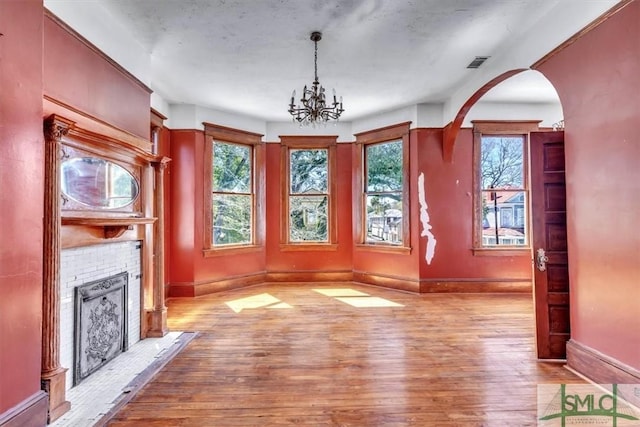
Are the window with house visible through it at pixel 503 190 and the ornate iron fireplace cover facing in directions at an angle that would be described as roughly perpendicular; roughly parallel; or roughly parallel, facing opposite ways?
roughly perpendicular

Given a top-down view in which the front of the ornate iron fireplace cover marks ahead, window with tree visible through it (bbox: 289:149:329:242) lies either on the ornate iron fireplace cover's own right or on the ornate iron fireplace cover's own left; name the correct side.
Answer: on the ornate iron fireplace cover's own left

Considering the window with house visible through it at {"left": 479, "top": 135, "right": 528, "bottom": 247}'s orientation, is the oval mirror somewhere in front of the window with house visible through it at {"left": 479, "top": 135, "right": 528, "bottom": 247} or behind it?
in front

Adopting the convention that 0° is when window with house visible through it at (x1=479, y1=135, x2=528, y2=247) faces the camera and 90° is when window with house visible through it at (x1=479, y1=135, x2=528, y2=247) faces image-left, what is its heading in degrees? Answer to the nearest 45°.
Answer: approximately 0°

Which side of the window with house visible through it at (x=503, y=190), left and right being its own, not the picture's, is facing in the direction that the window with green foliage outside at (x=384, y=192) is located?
right

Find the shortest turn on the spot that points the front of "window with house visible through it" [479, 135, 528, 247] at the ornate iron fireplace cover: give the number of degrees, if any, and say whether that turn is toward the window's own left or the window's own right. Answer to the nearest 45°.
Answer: approximately 45° to the window's own right

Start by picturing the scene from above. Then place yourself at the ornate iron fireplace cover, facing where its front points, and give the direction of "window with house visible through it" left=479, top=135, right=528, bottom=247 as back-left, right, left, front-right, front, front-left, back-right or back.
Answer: front-left
